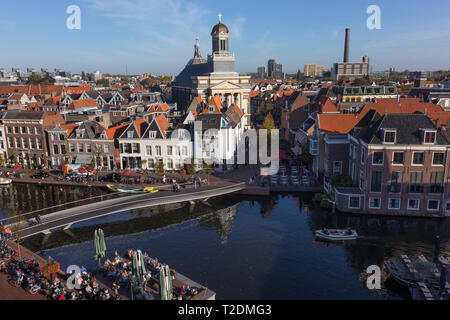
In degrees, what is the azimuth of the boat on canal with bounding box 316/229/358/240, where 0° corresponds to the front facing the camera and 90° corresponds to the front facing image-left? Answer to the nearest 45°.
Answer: approximately 90°
